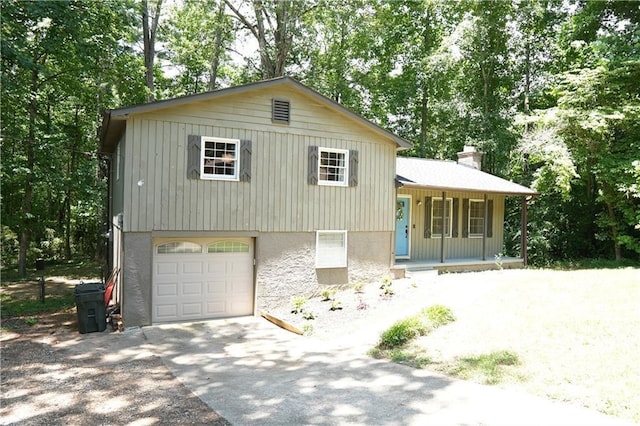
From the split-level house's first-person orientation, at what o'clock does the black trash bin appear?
The black trash bin is roughly at 2 o'clock from the split-level house.

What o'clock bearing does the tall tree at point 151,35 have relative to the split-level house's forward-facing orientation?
The tall tree is roughly at 5 o'clock from the split-level house.

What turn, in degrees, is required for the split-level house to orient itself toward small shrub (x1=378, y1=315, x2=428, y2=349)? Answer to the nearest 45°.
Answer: approximately 45° to its left

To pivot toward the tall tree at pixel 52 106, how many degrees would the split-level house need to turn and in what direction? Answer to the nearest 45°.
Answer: approximately 135° to its right

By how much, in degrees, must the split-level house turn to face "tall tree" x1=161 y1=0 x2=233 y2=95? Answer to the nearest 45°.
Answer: approximately 180°

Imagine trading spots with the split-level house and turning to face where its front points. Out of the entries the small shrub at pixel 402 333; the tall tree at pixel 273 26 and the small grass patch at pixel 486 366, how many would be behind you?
1

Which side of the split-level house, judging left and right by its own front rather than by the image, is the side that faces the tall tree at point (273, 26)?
back

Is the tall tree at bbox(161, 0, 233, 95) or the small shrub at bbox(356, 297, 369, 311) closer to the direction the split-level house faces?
the small shrub

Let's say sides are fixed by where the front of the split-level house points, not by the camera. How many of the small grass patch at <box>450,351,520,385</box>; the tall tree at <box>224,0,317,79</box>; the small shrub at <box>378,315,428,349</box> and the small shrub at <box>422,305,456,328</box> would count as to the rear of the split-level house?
1

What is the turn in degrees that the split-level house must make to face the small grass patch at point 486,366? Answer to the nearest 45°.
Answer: approximately 45° to its left

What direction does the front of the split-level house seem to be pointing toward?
toward the camera

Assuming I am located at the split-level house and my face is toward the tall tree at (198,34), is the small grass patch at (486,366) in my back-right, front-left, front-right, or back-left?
back-right

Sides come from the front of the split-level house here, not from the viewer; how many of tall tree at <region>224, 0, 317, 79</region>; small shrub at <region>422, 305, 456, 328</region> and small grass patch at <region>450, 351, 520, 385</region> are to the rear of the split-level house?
1

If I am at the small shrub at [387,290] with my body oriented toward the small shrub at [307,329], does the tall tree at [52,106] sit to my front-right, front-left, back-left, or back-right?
front-right
